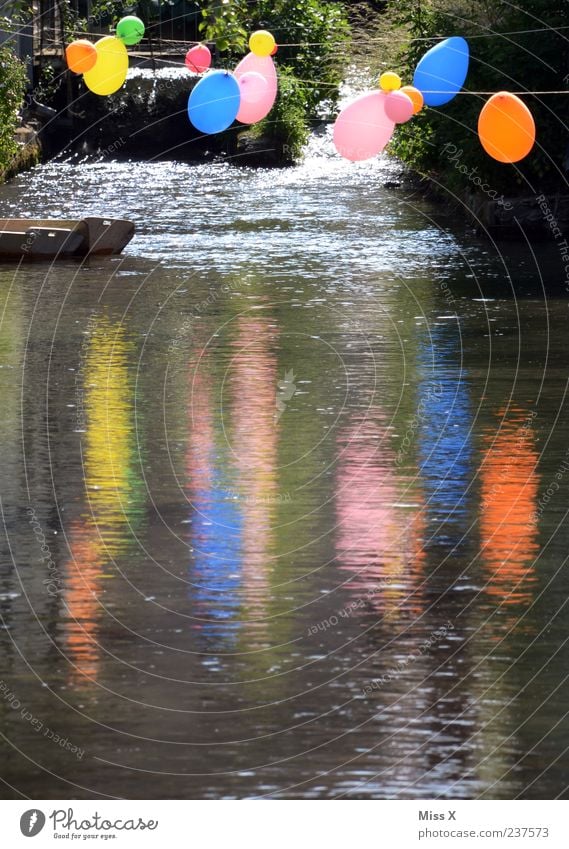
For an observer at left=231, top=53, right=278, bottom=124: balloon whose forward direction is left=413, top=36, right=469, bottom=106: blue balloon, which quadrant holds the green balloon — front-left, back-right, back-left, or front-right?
back-left

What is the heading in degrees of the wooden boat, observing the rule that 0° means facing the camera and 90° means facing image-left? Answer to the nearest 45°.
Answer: approximately 270°
